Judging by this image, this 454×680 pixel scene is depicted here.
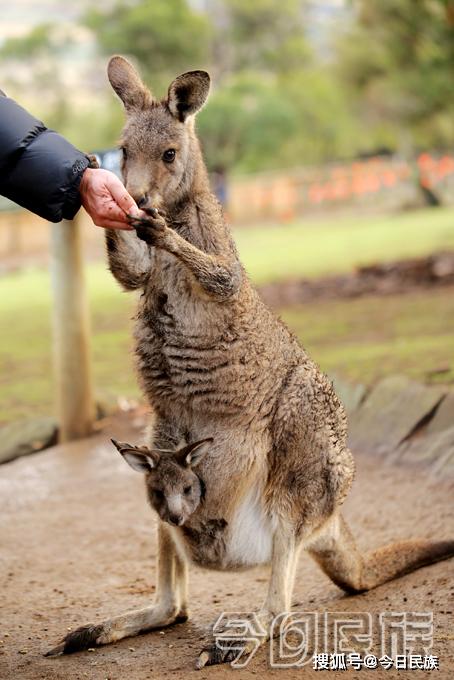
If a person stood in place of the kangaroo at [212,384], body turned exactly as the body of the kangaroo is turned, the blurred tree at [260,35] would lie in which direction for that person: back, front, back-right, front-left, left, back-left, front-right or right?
back-right

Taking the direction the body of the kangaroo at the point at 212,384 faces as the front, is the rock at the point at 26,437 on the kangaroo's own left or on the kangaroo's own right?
on the kangaroo's own right

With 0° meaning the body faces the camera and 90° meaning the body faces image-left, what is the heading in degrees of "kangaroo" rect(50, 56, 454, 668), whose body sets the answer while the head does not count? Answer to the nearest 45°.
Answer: approximately 45°

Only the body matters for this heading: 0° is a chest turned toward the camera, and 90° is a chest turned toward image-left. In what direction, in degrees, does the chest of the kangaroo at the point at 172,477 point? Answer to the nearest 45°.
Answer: approximately 0°

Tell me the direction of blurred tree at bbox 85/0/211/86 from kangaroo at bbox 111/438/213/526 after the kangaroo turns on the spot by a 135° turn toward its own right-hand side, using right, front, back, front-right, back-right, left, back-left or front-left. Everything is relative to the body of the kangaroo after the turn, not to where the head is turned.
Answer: front-right

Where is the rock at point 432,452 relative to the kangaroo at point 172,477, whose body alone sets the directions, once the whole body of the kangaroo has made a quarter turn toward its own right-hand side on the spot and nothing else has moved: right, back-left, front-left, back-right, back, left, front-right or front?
back-right
